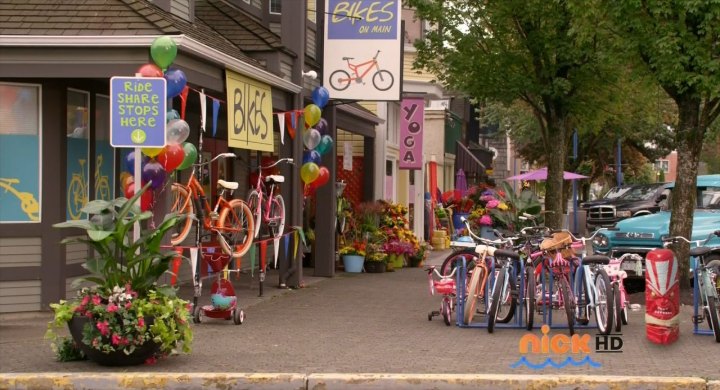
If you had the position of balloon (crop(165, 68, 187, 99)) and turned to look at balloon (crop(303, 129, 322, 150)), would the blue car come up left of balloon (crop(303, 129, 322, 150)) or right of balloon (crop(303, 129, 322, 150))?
right

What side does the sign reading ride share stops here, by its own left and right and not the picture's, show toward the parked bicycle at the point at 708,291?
left

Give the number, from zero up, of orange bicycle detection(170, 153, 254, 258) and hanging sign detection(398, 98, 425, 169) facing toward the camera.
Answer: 1

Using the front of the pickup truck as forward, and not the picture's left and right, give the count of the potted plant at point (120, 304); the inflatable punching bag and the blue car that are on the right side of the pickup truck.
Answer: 0

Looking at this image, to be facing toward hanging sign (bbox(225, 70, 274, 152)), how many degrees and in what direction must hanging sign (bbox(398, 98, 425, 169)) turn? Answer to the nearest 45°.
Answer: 0° — it already faces it

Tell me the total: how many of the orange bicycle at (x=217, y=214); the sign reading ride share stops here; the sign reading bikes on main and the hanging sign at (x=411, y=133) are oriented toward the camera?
3

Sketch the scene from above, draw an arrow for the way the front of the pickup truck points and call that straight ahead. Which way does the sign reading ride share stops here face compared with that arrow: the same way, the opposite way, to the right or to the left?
to the left

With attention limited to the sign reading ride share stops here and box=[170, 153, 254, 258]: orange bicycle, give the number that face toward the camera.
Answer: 1

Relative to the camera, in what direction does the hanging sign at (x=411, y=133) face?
facing the viewer

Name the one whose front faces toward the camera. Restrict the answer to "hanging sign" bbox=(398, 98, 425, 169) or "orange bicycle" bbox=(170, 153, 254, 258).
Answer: the hanging sign

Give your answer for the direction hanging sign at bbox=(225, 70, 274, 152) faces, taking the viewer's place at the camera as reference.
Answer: facing the viewer and to the right of the viewer

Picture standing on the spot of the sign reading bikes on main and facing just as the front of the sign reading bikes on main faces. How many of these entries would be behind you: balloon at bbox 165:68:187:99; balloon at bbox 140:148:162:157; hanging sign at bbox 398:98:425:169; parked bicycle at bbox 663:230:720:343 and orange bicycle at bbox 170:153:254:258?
1

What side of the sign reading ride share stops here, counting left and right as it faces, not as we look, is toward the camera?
front

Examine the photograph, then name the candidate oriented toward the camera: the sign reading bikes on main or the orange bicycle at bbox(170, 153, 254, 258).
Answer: the sign reading bikes on main

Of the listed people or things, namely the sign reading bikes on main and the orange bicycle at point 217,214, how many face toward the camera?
1
